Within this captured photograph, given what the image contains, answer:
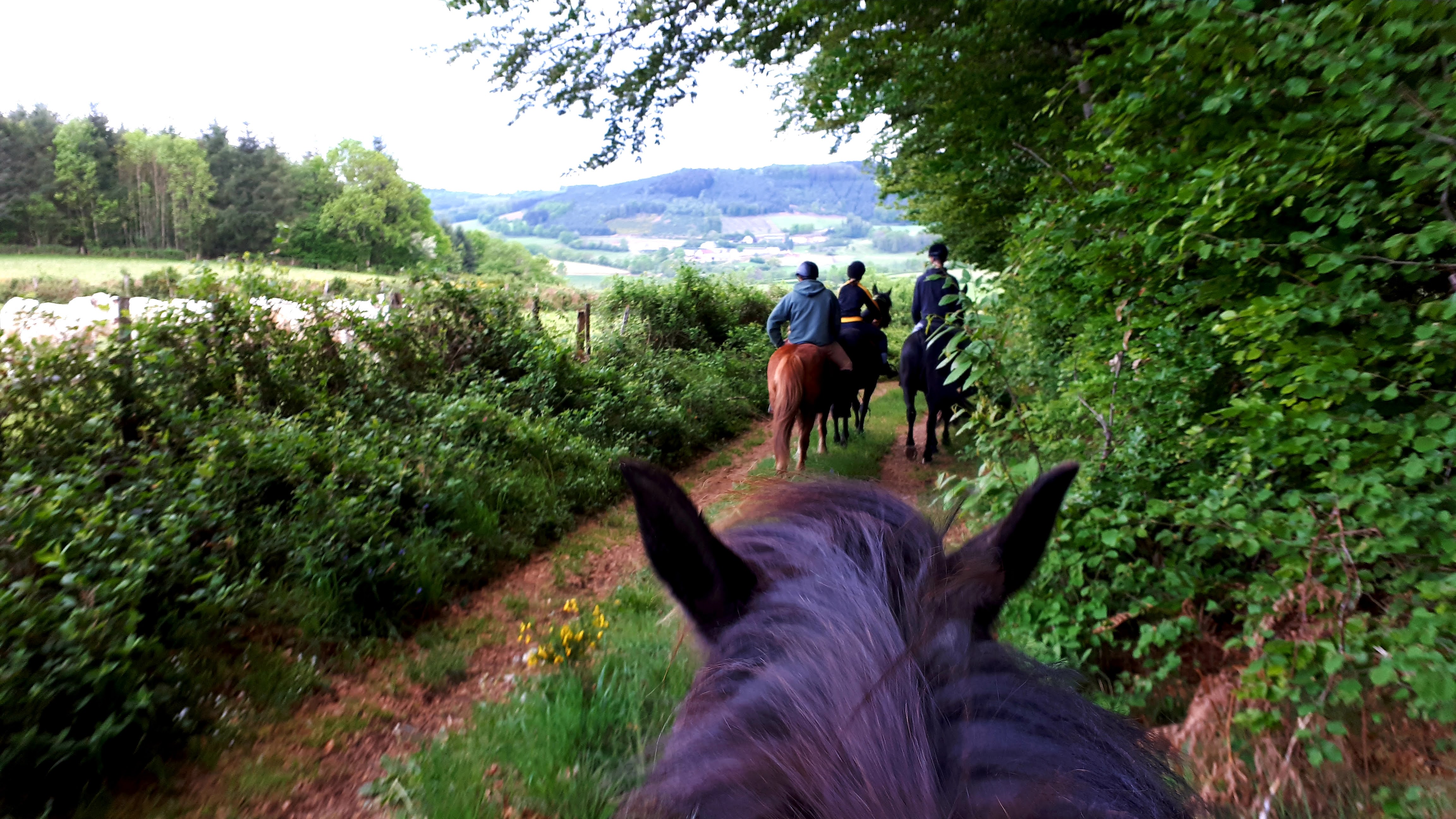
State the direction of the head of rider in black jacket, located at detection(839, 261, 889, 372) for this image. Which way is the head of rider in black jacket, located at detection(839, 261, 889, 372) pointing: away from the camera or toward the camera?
away from the camera

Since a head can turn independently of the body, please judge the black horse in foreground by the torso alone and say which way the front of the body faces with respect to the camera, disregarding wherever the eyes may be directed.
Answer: away from the camera

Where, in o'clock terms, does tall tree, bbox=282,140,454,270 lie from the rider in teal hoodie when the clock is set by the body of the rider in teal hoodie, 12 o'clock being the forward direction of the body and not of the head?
The tall tree is roughly at 10 o'clock from the rider in teal hoodie.

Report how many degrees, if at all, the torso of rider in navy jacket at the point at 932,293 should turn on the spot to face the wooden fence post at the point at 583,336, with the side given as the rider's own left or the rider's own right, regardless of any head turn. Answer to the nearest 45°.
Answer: approximately 90° to the rider's own left

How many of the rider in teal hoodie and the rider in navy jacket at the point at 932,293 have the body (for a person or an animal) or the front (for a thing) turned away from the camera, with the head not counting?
2

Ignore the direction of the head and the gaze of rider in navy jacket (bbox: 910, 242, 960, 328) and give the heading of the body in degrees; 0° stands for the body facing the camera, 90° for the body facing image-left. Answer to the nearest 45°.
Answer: approximately 180°

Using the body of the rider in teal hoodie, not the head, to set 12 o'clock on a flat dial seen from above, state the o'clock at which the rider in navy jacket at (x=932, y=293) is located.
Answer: The rider in navy jacket is roughly at 2 o'clock from the rider in teal hoodie.

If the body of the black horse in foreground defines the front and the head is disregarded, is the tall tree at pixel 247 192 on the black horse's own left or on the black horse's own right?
on the black horse's own left

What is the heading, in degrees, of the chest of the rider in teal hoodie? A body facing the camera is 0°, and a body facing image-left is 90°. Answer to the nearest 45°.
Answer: approximately 180°

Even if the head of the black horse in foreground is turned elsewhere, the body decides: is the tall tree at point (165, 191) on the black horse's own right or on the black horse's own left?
on the black horse's own left
